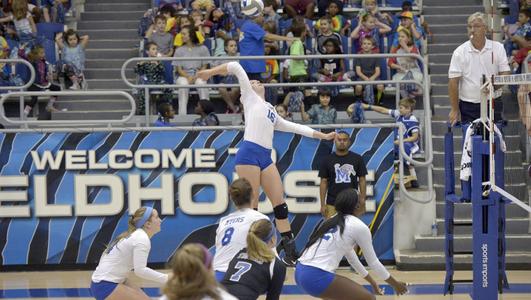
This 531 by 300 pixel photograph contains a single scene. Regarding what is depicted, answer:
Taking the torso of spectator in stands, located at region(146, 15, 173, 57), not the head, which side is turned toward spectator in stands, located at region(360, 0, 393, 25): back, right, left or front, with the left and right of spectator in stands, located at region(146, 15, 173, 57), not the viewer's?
left

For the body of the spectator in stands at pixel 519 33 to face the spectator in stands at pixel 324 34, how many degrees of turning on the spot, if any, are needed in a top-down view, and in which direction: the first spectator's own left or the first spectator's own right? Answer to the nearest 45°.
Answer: approximately 45° to the first spectator's own right

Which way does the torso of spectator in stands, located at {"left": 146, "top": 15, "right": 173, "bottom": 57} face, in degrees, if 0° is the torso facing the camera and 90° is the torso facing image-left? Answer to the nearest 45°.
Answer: approximately 0°

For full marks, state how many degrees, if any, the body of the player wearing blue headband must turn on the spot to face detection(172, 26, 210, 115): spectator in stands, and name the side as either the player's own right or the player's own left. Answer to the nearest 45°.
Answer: approximately 45° to the player's own left

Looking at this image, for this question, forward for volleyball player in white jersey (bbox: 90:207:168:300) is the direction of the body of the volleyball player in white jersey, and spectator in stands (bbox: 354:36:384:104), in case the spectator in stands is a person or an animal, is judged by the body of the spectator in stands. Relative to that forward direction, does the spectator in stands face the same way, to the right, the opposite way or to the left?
to the right

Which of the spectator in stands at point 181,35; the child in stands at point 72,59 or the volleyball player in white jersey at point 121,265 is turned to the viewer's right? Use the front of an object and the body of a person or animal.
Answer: the volleyball player in white jersey
